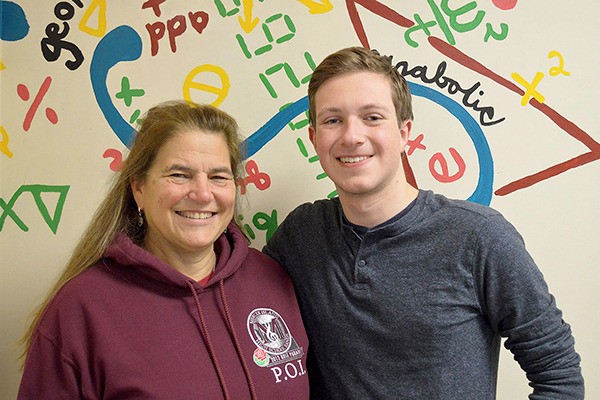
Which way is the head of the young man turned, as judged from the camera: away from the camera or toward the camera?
toward the camera

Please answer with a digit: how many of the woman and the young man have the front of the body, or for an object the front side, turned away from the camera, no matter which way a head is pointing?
0

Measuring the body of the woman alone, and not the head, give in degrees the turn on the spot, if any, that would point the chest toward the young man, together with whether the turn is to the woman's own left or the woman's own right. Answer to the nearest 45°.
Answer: approximately 45° to the woman's own left

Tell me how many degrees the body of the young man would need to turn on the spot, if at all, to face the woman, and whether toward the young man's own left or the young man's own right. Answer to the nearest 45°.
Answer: approximately 45° to the young man's own right

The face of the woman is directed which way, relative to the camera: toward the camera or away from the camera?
toward the camera

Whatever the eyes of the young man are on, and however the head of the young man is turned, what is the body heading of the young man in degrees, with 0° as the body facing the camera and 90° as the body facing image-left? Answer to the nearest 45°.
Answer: approximately 45°

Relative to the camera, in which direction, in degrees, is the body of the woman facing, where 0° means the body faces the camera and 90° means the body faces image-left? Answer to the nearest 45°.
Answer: approximately 315°
